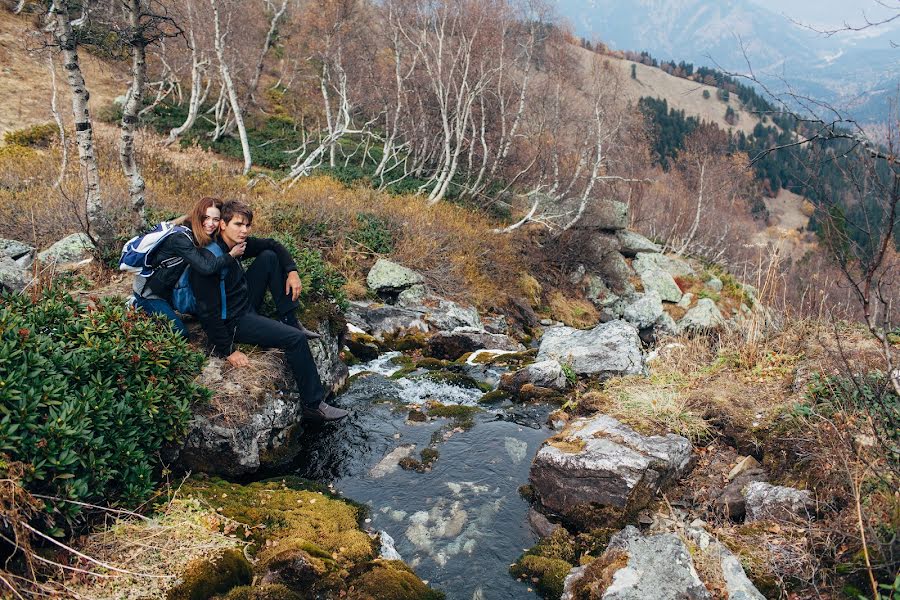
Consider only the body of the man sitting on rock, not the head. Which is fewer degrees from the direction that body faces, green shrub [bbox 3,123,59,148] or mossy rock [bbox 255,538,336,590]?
the mossy rock

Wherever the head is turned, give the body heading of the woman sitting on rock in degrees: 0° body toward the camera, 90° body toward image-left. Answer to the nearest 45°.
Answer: approximately 270°

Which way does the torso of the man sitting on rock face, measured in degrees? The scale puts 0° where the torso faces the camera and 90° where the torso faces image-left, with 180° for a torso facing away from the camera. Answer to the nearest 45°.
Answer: approximately 315°

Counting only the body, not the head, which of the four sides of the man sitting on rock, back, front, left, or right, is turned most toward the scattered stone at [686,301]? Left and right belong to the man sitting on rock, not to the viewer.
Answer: left

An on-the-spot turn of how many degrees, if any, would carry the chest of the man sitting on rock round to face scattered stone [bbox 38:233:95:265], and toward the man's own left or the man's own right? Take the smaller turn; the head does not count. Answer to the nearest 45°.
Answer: approximately 180°

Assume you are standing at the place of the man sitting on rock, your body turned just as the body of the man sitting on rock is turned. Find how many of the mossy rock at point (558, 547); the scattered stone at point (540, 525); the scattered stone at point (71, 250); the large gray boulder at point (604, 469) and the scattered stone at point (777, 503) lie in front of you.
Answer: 4

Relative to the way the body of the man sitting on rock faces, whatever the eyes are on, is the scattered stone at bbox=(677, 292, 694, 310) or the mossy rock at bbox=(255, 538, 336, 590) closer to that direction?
the mossy rock

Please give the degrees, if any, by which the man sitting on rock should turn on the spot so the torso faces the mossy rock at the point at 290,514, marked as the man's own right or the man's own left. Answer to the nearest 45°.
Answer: approximately 45° to the man's own right

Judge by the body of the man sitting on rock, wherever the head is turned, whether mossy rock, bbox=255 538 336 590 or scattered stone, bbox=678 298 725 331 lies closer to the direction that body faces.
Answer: the mossy rock

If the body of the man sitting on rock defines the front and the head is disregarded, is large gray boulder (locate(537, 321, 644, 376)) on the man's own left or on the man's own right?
on the man's own left

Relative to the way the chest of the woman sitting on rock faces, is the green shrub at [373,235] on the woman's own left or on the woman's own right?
on the woman's own left
